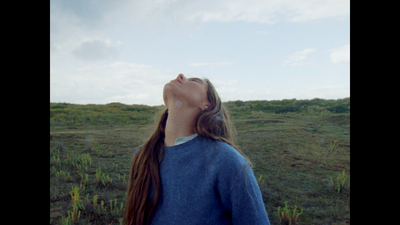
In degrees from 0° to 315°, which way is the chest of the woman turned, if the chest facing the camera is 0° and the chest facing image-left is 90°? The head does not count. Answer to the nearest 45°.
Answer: approximately 45°
